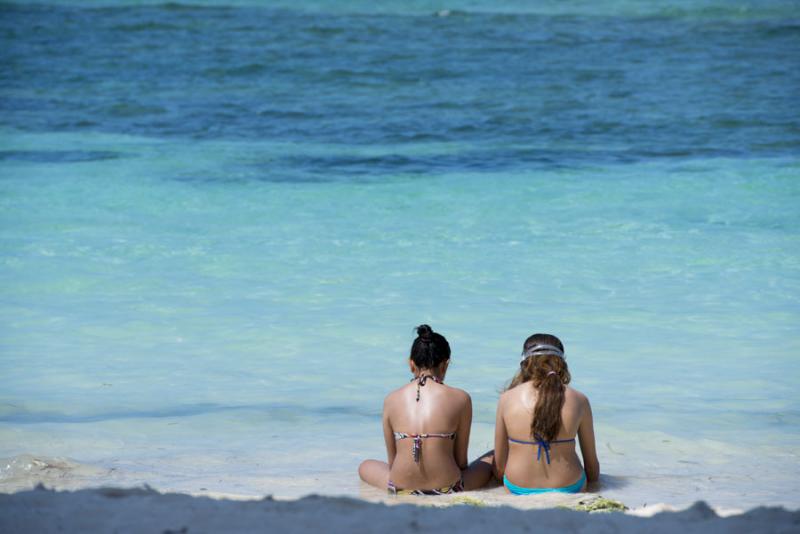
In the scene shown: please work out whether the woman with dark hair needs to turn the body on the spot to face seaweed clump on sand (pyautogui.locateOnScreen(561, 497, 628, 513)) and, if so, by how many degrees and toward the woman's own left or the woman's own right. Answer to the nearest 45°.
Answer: approximately 135° to the woman's own right

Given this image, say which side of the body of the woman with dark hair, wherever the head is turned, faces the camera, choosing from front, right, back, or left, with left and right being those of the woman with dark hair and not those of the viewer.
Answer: back

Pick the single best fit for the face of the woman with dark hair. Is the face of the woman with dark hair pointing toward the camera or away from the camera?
away from the camera

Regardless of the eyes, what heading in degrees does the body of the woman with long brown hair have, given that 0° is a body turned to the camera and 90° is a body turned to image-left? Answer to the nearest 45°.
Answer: approximately 180°

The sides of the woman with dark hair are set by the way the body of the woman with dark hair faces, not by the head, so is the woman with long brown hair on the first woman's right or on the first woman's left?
on the first woman's right

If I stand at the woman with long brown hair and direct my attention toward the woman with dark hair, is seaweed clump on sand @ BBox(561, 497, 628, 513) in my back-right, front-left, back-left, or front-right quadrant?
back-left

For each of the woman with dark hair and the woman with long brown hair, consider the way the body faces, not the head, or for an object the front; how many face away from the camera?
2

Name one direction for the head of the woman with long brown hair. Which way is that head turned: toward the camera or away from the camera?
away from the camera

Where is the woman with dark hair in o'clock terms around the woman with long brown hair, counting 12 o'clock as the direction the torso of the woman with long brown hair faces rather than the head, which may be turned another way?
The woman with dark hair is roughly at 9 o'clock from the woman with long brown hair.
